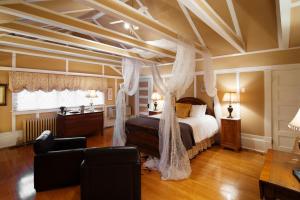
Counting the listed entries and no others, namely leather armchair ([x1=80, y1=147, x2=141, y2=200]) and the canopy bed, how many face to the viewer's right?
0

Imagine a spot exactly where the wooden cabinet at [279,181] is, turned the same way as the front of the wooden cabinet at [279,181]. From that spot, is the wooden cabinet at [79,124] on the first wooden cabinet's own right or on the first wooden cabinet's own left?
on the first wooden cabinet's own right

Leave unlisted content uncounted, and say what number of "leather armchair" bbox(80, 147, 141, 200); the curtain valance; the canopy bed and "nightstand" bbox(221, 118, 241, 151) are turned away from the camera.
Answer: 1

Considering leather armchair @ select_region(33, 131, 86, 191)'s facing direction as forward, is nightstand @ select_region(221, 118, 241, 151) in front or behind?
in front

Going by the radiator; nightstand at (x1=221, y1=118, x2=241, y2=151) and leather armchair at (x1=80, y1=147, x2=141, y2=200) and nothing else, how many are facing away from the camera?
1

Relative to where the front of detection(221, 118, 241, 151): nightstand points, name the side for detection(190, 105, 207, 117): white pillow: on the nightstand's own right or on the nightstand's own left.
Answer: on the nightstand's own right

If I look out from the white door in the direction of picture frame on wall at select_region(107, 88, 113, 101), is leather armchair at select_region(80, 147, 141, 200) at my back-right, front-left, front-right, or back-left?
front-left

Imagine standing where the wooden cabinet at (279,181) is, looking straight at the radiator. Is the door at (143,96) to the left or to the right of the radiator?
right

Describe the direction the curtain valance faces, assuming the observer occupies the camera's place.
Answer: facing the viewer and to the right of the viewer

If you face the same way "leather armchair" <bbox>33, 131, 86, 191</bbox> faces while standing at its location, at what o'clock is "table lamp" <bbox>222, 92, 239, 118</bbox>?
The table lamp is roughly at 12 o'clock from the leather armchair.

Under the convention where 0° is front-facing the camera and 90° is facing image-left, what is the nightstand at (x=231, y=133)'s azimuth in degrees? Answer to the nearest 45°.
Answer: approximately 45°

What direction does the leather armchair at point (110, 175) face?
away from the camera

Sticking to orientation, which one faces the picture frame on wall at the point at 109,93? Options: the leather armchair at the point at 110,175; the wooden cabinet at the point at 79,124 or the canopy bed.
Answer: the leather armchair

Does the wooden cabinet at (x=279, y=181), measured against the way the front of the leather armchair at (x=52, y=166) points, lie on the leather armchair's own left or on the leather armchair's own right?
on the leather armchair's own right
